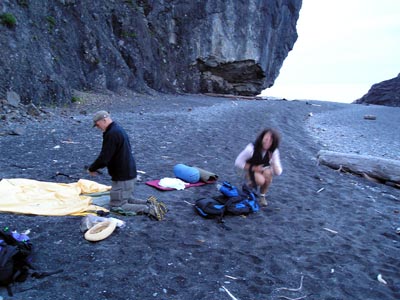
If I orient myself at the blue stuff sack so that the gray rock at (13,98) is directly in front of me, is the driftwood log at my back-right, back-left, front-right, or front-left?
back-right

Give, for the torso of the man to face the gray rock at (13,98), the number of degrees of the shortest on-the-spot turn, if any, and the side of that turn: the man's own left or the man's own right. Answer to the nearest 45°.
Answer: approximately 45° to the man's own right

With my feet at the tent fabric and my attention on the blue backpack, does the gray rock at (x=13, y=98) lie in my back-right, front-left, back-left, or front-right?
back-left

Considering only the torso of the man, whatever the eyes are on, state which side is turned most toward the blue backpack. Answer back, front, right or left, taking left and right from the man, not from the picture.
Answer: back

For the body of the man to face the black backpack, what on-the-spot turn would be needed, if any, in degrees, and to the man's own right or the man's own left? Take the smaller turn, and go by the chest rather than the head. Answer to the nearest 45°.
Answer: approximately 45° to the man's own left

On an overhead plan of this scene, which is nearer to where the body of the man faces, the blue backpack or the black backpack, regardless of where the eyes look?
the black backpack

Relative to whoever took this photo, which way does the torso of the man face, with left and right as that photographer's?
facing to the left of the viewer

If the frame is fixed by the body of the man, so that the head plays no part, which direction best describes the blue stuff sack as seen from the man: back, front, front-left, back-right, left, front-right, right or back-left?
back-right

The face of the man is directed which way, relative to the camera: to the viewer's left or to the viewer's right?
to the viewer's left

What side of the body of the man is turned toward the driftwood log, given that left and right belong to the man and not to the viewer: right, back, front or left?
back

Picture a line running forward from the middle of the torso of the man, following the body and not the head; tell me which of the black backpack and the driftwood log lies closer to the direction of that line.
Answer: the black backpack
